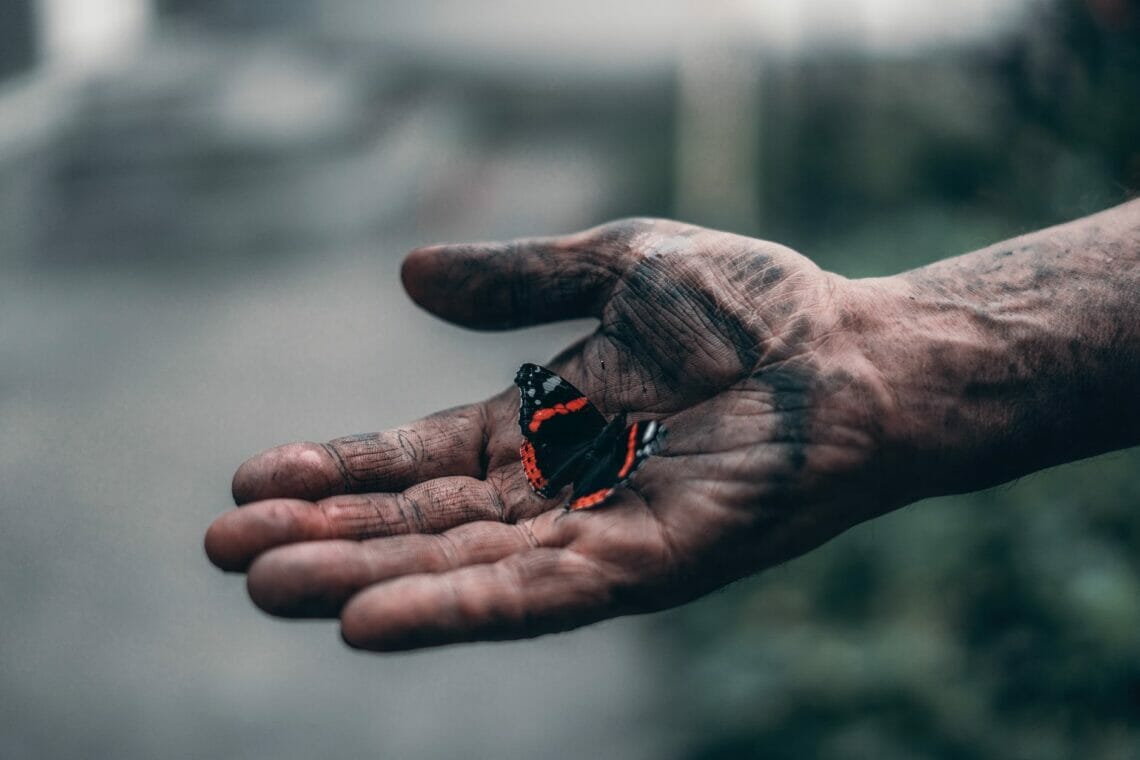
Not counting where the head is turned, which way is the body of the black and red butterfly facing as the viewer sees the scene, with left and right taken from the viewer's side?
facing away from the viewer and to the right of the viewer
